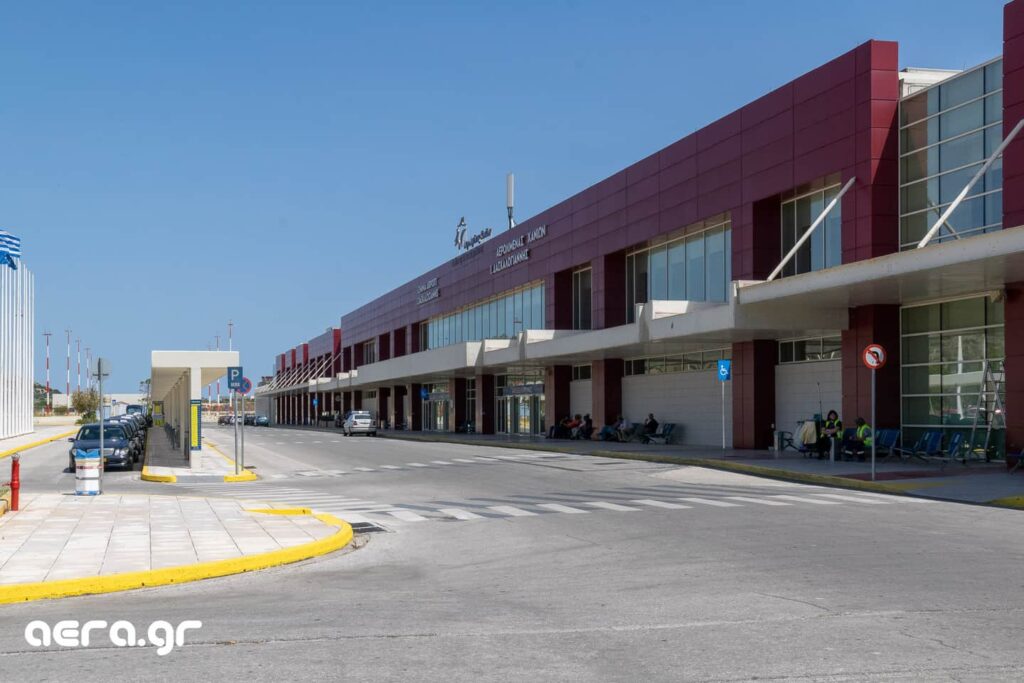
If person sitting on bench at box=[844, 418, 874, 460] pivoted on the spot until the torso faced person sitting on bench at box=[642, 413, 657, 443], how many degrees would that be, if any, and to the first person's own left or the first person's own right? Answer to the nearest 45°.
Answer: approximately 45° to the first person's own right

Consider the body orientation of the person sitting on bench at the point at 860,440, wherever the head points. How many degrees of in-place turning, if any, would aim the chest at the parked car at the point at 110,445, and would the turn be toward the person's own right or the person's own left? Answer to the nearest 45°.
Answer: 0° — they already face it

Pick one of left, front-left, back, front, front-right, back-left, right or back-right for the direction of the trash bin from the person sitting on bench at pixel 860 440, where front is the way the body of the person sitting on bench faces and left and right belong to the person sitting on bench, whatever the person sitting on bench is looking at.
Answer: front-left

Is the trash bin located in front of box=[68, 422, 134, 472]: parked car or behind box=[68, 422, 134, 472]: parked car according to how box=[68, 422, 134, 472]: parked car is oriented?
in front

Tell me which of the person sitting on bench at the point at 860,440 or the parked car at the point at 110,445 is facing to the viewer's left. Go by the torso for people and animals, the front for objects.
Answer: the person sitting on bench

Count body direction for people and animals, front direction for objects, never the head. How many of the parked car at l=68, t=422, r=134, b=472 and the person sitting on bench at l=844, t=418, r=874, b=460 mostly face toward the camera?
1

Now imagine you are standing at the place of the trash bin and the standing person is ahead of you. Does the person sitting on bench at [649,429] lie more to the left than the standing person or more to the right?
left

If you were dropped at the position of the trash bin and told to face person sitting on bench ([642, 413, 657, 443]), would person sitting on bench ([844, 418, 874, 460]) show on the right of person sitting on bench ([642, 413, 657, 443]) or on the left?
right

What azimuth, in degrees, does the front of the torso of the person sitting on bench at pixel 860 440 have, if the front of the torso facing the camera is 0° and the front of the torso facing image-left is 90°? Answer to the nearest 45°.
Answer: approximately 90°

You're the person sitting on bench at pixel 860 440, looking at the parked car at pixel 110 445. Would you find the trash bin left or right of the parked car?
left

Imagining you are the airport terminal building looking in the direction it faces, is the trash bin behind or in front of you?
in front

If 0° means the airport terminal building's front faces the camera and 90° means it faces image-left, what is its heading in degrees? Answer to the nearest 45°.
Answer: approximately 45°
